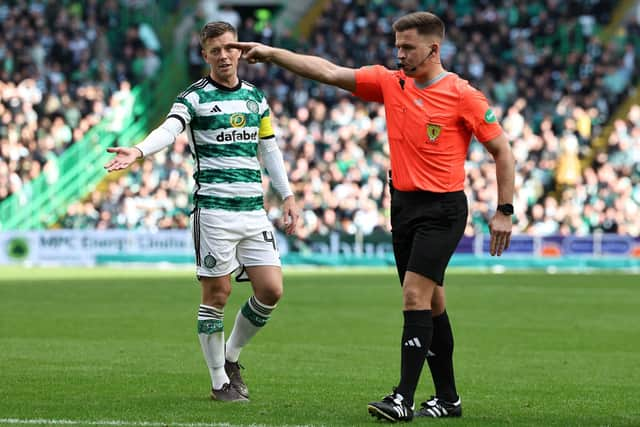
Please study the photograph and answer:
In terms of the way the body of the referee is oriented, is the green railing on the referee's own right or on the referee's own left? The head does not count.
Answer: on the referee's own right

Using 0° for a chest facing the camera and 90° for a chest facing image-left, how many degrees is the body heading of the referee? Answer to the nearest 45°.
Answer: approximately 45°

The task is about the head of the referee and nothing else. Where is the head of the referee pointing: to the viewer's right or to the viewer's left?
to the viewer's left
